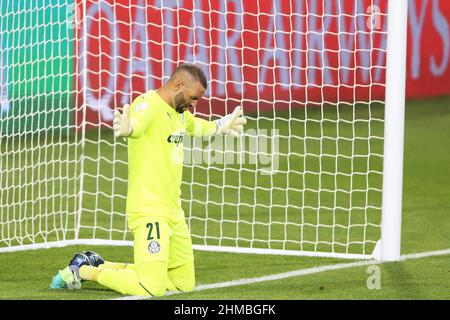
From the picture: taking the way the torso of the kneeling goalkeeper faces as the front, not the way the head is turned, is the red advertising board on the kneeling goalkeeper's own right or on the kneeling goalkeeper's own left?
on the kneeling goalkeeper's own left

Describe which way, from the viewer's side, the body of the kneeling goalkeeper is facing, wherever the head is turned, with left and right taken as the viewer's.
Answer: facing the viewer and to the right of the viewer

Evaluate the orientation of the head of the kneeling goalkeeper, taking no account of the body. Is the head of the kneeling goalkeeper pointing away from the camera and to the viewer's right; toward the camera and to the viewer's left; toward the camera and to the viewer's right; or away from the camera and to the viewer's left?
toward the camera and to the viewer's right

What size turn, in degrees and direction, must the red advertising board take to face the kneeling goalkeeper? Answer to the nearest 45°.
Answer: approximately 45° to its right

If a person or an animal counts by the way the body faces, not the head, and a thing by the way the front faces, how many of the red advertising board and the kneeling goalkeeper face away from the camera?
0
